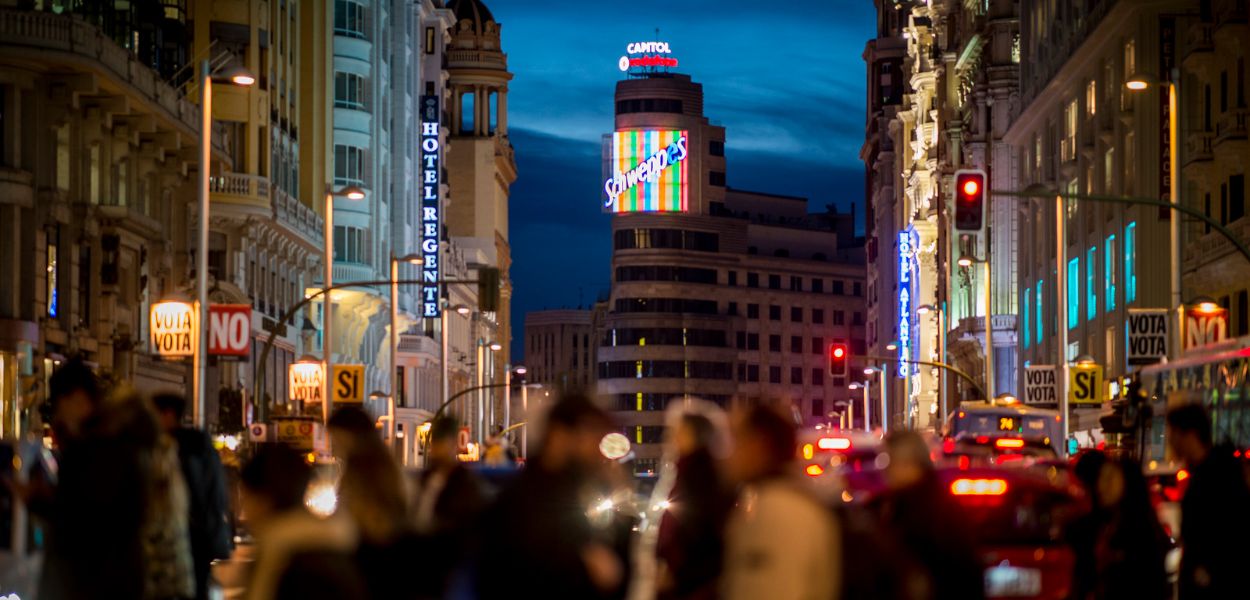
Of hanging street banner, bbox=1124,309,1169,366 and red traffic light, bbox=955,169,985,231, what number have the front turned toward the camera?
2

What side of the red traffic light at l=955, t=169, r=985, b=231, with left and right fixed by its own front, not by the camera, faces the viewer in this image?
front

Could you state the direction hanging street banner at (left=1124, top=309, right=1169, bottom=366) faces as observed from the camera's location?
facing the viewer

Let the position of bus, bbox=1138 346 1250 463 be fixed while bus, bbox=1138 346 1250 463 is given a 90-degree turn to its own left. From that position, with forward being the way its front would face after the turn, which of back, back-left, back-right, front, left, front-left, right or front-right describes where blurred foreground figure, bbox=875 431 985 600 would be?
front-left
